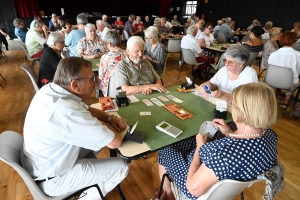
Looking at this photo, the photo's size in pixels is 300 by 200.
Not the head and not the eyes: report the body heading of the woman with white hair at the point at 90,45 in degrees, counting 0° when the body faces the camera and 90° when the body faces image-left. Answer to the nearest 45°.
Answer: approximately 0°

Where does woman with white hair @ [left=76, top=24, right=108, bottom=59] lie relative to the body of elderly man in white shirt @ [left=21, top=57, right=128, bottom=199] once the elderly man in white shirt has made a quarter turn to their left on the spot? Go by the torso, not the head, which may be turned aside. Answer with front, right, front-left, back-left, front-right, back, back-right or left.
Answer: front

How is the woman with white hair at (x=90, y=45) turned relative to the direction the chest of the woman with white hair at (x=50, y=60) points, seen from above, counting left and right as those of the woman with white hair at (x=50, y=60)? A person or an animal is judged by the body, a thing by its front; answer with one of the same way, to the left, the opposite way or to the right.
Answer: to the right

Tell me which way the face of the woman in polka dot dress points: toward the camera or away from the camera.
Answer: away from the camera

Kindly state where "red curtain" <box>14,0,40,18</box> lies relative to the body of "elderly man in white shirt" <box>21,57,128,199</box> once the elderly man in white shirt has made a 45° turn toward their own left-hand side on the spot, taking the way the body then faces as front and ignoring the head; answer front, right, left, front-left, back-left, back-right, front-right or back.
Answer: front-left

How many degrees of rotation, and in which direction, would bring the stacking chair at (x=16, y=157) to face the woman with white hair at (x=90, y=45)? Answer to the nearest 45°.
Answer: approximately 45° to its left

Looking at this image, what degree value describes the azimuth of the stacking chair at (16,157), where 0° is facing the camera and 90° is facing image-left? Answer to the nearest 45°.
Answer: approximately 270°

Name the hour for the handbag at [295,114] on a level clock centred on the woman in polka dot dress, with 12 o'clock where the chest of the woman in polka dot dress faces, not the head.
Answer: The handbag is roughly at 2 o'clock from the woman in polka dot dress.

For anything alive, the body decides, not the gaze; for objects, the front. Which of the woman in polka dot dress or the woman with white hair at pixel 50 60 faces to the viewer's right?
the woman with white hair

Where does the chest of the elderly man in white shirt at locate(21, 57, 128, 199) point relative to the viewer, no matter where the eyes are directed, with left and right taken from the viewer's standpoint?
facing to the right of the viewer

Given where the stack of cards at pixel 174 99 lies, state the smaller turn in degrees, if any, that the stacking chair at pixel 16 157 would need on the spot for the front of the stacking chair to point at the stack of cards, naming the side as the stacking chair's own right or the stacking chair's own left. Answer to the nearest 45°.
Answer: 0° — it already faces it
